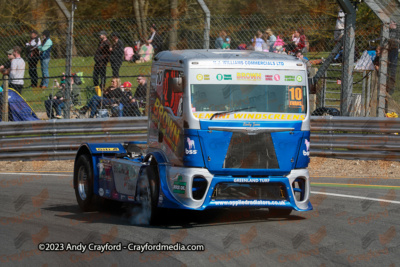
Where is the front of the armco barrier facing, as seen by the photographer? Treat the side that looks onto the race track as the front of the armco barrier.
facing the viewer

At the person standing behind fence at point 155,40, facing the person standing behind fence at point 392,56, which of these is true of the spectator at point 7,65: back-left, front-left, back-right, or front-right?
back-right
